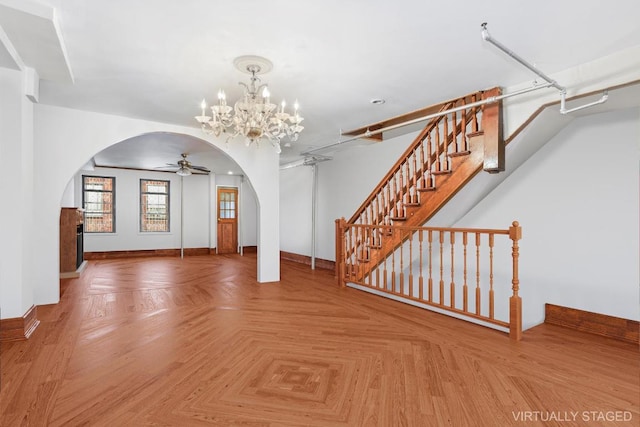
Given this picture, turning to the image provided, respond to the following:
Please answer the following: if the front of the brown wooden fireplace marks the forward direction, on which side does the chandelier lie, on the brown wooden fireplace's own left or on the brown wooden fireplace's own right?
on the brown wooden fireplace's own right

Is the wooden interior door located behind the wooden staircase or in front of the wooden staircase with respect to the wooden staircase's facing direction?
in front

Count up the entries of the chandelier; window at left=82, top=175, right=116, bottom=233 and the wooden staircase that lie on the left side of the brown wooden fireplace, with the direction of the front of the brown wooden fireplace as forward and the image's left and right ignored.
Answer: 1

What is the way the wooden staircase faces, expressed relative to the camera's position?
facing away from the viewer and to the left of the viewer

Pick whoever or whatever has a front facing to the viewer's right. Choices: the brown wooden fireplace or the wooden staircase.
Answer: the brown wooden fireplace

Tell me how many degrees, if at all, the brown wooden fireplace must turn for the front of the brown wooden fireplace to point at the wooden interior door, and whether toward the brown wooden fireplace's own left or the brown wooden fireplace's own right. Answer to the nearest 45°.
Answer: approximately 45° to the brown wooden fireplace's own left

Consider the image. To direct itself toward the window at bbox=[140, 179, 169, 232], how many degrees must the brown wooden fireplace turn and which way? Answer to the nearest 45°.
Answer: approximately 45° to its left

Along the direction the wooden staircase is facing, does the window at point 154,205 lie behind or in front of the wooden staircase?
in front

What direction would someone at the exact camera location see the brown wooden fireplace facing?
facing to the right of the viewer

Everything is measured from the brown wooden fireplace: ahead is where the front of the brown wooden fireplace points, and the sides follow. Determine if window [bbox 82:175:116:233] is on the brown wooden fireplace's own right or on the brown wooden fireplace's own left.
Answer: on the brown wooden fireplace's own left

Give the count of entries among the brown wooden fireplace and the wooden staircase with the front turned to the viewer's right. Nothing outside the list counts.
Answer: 1
